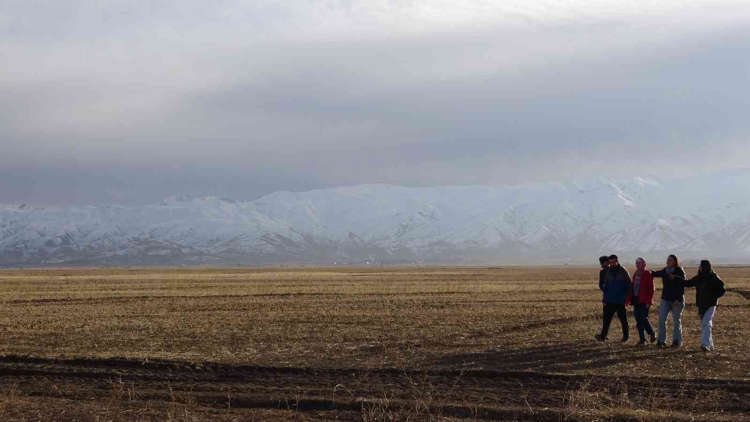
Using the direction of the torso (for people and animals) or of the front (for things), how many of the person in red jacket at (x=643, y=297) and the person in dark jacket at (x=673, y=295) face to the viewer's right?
0

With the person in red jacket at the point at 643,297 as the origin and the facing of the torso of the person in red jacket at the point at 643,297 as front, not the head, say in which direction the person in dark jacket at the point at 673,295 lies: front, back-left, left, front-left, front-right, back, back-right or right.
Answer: left

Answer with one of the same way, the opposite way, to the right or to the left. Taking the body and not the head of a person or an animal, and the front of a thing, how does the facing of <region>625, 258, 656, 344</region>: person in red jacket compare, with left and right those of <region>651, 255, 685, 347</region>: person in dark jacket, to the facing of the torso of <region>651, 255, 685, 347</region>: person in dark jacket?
the same way

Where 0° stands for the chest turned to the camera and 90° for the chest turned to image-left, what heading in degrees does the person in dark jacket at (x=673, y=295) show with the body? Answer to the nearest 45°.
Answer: approximately 45°

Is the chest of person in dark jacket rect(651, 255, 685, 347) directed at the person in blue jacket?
no

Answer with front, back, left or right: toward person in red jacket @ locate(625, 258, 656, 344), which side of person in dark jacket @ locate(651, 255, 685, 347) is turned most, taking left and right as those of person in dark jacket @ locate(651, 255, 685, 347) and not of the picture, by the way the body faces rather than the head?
right

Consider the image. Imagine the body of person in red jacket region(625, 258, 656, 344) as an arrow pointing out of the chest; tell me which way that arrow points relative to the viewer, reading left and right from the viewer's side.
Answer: facing the viewer and to the left of the viewer

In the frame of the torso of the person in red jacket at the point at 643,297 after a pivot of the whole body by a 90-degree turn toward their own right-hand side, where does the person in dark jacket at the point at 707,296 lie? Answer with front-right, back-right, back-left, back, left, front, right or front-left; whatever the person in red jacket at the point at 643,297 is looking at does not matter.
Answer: back

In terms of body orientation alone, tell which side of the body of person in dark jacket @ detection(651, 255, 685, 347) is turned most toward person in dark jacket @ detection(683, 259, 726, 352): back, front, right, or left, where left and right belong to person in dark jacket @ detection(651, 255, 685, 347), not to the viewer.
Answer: left
